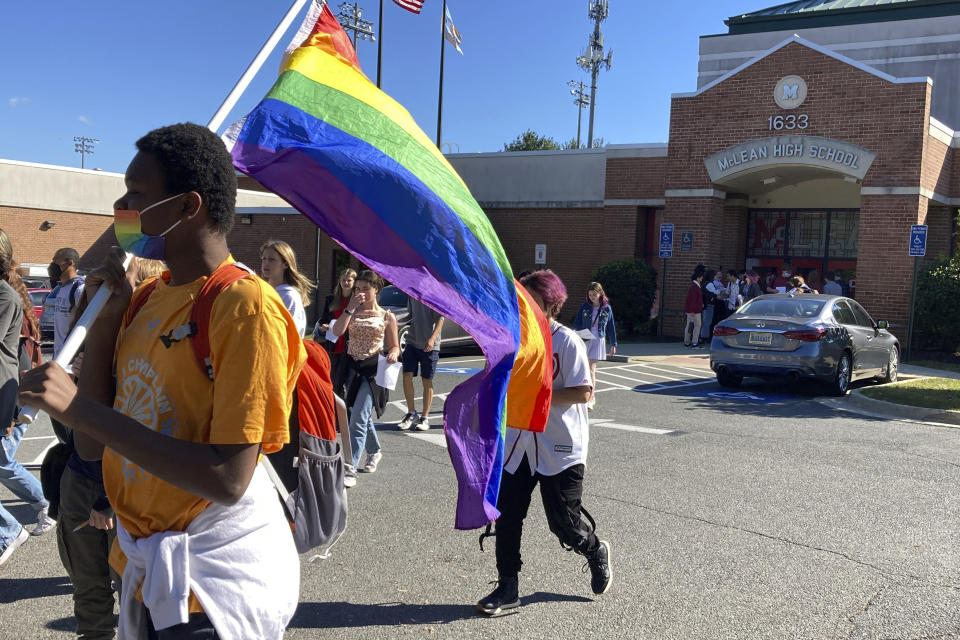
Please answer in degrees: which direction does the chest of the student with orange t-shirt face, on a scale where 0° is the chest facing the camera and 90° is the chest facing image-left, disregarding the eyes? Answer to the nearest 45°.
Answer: approximately 45°

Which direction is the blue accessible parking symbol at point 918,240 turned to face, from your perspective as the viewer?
facing the viewer

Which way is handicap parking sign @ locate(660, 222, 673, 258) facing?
toward the camera

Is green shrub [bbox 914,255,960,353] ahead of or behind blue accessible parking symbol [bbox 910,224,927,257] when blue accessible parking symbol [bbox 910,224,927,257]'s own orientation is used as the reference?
behind

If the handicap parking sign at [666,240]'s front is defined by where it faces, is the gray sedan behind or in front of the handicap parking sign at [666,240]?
in front

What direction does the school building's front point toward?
toward the camera

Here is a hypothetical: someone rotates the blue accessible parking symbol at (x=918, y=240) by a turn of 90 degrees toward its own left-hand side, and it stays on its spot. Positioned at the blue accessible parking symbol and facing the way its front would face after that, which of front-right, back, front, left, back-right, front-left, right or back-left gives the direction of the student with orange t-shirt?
right

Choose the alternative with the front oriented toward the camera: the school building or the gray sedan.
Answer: the school building

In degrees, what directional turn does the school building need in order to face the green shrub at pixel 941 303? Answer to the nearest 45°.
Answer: approximately 45° to its left

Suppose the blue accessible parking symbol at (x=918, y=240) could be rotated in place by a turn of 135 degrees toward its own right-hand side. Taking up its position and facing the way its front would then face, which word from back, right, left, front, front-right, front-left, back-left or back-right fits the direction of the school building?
front

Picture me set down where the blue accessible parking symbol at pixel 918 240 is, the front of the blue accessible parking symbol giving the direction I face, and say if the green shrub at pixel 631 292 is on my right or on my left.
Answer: on my right

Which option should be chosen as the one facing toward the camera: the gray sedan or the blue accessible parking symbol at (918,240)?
the blue accessible parking symbol

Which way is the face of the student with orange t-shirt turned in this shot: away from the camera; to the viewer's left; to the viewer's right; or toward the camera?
to the viewer's left
